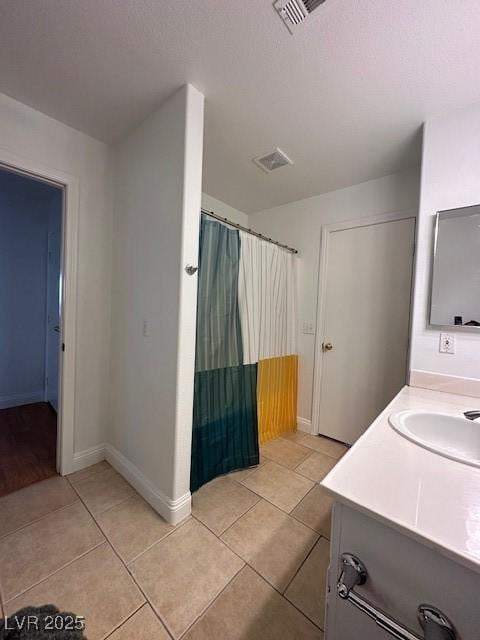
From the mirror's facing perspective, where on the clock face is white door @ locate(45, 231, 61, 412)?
The white door is roughly at 1 o'clock from the mirror.

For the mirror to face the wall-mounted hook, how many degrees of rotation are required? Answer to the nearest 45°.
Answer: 0° — it already faces it

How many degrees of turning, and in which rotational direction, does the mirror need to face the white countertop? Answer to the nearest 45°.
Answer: approximately 45° to its left

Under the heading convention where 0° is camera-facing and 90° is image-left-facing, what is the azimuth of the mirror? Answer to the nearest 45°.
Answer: approximately 45°

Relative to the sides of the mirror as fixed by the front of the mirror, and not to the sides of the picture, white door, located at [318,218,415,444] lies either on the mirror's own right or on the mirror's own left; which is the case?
on the mirror's own right
